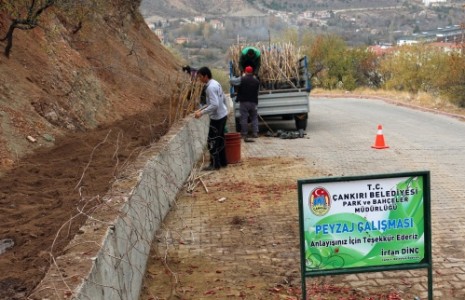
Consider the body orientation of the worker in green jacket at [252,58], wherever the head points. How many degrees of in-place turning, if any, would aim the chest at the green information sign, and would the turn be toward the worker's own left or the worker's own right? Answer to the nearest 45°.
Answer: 0° — they already face it

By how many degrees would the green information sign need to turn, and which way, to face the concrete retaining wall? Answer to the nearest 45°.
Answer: approximately 90° to its right

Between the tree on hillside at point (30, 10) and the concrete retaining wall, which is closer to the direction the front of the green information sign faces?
the concrete retaining wall

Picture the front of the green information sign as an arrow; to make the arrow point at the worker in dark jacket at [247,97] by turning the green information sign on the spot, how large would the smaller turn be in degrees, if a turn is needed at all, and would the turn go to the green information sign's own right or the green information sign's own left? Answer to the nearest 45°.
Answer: approximately 180°

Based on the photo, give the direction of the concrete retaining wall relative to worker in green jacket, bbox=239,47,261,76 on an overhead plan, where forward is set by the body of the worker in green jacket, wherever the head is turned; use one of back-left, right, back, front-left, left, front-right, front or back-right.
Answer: front

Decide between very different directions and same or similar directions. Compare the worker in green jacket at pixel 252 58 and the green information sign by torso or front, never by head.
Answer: same or similar directions

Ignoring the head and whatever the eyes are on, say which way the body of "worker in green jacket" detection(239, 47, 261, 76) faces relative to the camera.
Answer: toward the camera

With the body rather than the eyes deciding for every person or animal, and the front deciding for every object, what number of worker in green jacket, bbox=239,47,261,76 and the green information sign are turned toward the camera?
2

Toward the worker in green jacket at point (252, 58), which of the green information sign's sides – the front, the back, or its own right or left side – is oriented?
back

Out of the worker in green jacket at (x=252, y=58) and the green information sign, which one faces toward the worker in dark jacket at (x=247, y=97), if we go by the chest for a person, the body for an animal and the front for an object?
the worker in green jacket at (x=252, y=58)

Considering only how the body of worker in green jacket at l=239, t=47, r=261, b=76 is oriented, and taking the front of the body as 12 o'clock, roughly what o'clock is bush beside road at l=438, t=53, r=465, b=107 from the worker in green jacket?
The bush beside road is roughly at 7 o'clock from the worker in green jacket.

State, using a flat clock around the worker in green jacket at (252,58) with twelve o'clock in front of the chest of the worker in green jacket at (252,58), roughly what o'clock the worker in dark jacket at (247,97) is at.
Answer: the worker in dark jacket at (247,97) is roughly at 12 o'clock from the worker in green jacket at (252,58).
